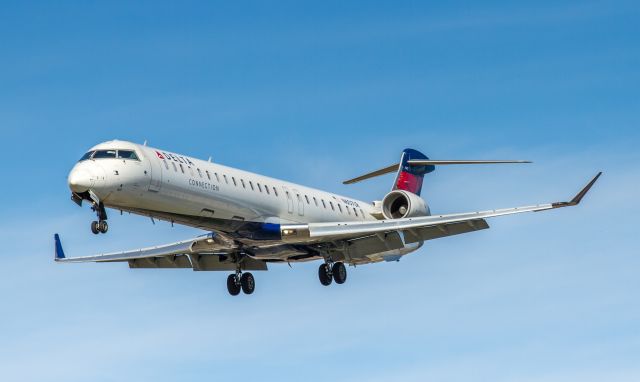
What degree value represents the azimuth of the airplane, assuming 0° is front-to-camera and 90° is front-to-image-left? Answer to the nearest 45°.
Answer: approximately 45°
